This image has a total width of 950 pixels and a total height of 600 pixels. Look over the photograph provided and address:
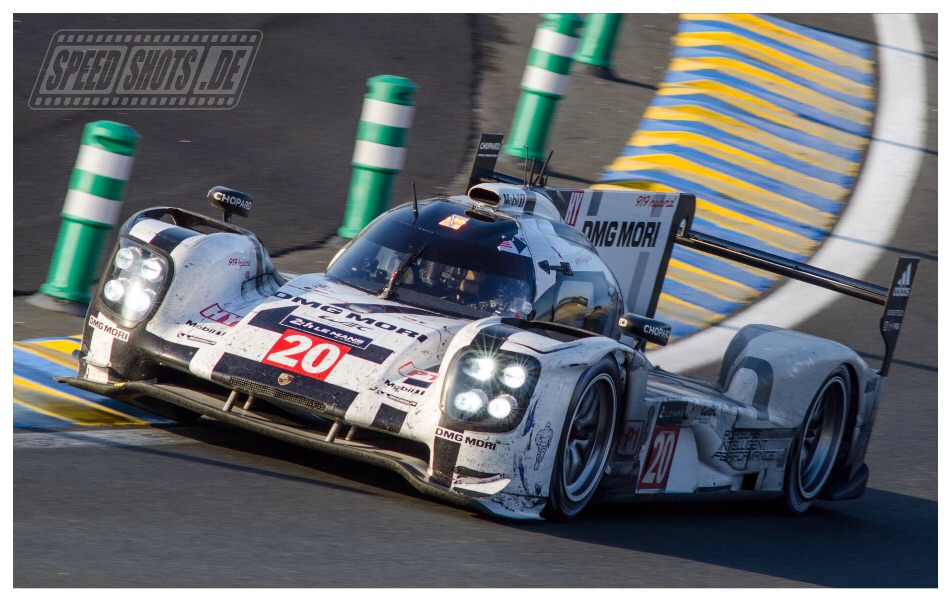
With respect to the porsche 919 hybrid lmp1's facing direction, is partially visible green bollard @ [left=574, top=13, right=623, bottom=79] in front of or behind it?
behind

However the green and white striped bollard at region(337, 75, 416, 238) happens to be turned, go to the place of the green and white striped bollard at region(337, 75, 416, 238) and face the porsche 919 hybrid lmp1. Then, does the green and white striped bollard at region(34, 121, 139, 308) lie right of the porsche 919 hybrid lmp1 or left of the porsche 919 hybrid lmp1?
right

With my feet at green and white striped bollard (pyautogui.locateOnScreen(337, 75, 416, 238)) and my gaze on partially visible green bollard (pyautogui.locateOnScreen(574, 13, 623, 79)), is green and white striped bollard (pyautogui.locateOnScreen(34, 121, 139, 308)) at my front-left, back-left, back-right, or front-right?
back-left

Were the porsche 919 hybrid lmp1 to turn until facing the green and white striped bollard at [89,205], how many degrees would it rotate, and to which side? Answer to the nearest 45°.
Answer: approximately 90° to its right

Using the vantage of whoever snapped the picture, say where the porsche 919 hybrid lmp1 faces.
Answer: facing the viewer and to the left of the viewer

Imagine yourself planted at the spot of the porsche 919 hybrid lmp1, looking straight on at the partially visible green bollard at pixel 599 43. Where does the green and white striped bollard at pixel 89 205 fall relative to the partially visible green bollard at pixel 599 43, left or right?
left

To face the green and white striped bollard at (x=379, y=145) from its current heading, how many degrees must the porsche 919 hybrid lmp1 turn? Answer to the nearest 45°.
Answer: approximately 135° to its right

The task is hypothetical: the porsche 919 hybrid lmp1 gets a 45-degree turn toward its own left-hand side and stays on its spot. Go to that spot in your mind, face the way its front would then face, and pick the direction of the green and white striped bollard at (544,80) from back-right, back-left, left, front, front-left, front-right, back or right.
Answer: back
